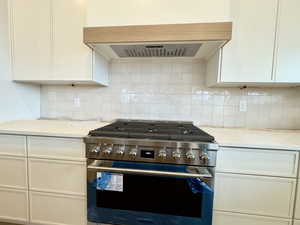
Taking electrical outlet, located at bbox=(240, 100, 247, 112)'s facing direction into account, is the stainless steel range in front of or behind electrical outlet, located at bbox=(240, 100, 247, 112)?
in front

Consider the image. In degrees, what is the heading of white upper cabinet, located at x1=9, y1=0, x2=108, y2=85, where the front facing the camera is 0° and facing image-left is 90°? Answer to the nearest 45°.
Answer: approximately 0°

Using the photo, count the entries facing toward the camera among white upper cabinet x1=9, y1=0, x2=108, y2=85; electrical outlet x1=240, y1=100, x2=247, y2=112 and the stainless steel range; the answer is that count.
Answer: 3

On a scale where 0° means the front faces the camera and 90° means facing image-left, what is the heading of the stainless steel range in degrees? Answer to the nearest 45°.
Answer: approximately 0°

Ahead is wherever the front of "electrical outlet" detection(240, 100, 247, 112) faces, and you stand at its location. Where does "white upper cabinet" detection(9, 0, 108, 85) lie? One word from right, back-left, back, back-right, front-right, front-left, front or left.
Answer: front-right

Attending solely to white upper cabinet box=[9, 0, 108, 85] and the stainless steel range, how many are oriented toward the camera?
2

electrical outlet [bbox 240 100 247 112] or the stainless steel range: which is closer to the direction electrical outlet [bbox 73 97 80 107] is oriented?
the stainless steel range

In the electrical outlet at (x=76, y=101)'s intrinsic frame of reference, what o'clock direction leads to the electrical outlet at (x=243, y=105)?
the electrical outlet at (x=243, y=105) is roughly at 10 o'clock from the electrical outlet at (x=76, y=101).

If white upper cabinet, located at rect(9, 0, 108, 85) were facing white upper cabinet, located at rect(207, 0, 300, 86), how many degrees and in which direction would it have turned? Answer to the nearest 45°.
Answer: approximately 45° to its left
